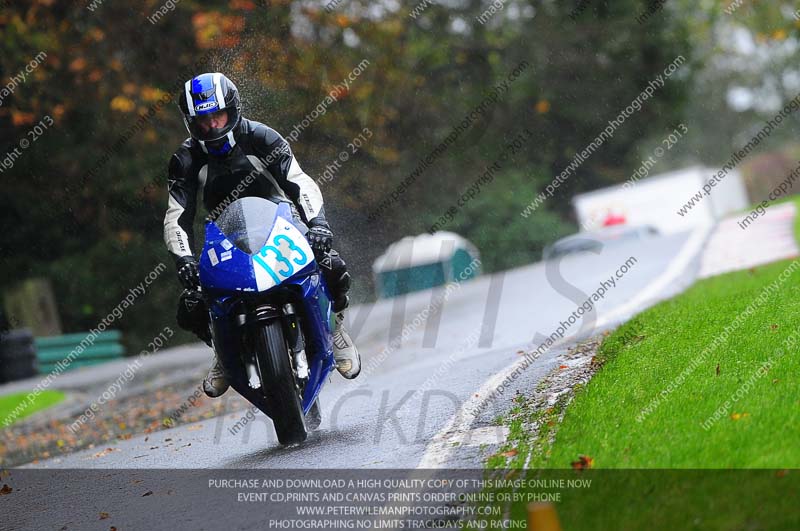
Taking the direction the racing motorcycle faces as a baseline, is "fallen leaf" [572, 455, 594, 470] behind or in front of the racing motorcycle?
in front

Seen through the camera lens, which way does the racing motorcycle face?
facing the viewer

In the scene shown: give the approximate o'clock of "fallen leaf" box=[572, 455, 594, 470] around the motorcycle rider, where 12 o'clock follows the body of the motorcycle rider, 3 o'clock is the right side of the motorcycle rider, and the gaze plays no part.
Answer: The fallen leaf is roughly at 11 o'clock from the motorcycle rider.

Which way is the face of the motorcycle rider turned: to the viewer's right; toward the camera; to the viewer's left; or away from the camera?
toward the camera
